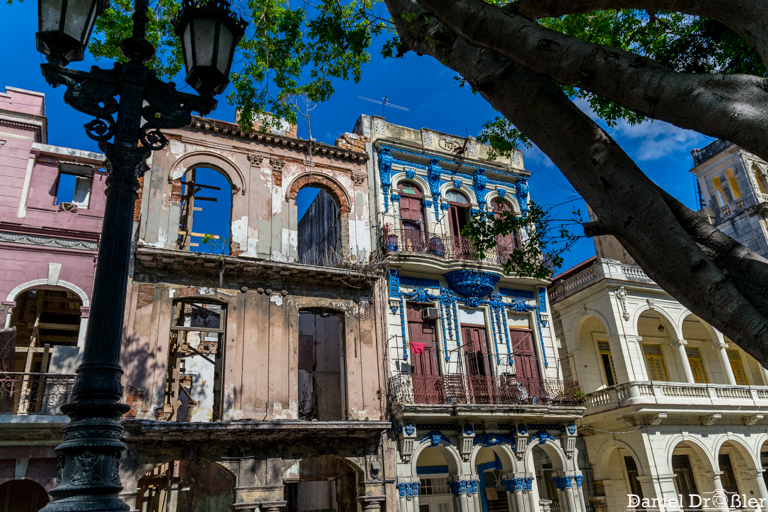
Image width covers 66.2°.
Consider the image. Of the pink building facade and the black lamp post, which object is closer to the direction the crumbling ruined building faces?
the black lamp post

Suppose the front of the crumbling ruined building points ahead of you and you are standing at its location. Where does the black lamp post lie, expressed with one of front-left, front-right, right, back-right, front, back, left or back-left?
front

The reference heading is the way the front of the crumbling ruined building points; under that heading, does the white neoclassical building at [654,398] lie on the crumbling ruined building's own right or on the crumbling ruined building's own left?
on the crumbling ruined building's own left

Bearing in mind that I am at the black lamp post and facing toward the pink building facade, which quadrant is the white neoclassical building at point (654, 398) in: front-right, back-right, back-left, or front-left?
front-right

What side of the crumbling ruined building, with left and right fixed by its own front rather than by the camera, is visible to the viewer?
front

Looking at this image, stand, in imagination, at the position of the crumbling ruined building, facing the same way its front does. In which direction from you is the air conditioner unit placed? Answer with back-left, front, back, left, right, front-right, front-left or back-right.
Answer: left

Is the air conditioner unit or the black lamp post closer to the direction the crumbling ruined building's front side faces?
the black lamp post

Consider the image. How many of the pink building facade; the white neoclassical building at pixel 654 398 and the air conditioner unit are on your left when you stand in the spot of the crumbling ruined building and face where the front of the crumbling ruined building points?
2

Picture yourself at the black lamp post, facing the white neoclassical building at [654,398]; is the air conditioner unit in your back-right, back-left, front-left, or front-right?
front-left

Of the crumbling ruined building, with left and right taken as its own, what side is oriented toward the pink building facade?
right
